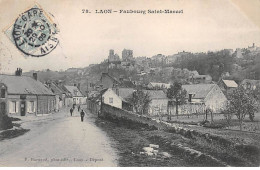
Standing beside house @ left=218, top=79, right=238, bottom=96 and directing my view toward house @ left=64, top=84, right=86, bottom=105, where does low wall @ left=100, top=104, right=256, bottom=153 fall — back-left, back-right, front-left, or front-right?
front-left
